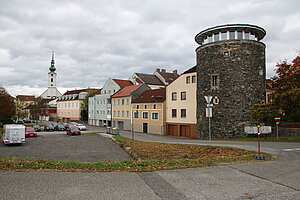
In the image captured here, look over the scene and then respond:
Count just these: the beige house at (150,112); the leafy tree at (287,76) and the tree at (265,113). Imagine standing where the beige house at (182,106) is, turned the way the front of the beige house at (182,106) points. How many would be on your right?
1

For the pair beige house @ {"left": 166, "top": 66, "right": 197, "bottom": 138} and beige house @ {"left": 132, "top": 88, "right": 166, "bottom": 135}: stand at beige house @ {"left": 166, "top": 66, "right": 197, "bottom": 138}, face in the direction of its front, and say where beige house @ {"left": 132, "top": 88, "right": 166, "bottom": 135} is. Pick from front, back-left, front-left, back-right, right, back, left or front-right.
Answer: right

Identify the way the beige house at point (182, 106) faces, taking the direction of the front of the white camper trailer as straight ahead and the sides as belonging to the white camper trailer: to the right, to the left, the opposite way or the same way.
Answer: to the left

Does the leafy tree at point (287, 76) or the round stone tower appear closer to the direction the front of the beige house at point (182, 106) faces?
the round stone tower

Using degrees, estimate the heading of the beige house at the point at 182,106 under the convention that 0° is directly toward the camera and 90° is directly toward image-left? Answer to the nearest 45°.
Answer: approximately 45°

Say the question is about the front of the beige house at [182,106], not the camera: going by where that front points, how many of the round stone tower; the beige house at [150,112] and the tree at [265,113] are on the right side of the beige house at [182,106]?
1

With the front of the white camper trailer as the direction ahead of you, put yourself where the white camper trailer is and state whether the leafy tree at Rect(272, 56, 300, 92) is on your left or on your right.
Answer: on your right

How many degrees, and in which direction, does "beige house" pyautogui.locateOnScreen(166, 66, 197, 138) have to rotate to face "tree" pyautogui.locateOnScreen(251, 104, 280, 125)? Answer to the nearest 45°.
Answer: approximately 90° to its left

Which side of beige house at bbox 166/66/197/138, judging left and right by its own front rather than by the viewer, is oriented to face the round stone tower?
left

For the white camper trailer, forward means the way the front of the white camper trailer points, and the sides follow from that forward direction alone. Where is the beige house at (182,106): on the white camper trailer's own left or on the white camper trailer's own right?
on the white camper trailer's own right

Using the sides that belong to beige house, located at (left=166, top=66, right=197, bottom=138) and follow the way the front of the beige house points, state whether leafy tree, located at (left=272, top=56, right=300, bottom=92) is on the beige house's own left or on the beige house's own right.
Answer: on the beige house's own left
